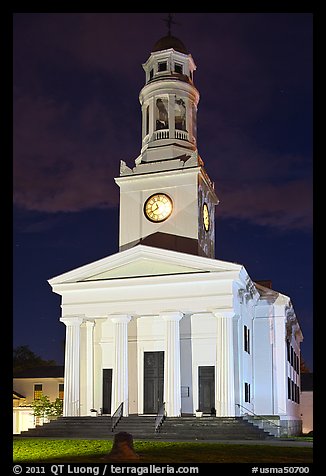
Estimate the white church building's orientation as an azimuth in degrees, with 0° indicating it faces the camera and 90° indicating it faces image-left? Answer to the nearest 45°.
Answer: approximately 0°
